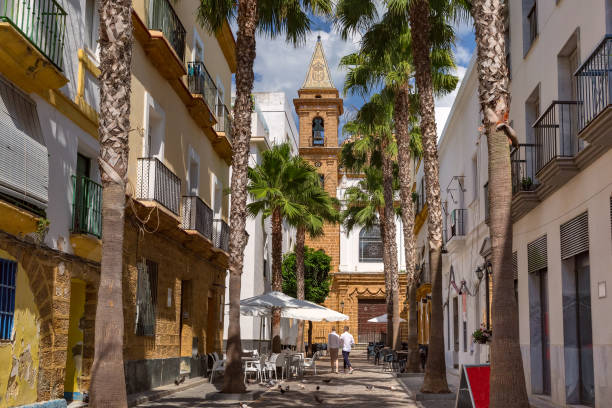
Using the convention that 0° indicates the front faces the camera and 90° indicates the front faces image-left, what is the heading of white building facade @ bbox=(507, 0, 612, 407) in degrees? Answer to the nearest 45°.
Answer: approximately 45°

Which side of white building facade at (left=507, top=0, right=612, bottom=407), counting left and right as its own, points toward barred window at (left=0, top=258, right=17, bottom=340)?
front

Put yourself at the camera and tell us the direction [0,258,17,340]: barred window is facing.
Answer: facing the viewer and to the right of the viewer

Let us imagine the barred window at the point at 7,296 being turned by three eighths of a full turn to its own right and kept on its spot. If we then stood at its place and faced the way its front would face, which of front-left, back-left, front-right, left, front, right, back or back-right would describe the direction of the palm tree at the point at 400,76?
back-right

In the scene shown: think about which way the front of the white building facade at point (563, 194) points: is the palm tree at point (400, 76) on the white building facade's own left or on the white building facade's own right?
on the white building facade's own right

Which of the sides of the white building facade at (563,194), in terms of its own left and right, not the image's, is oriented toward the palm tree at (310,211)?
right

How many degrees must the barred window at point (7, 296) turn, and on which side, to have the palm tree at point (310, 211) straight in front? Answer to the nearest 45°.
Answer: approximately 90° to its left

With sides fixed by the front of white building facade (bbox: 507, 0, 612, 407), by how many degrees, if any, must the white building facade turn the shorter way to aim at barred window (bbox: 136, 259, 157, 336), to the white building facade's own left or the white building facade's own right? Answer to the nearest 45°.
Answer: approximately 45° to the white building facade's own right

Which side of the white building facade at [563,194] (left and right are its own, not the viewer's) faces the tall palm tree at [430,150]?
right

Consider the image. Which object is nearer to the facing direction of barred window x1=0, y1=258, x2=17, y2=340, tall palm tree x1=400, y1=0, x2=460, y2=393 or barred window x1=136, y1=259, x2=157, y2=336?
the tall palm tree

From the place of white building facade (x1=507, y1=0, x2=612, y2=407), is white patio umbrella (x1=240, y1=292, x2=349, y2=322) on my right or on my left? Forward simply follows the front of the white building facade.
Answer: on my right

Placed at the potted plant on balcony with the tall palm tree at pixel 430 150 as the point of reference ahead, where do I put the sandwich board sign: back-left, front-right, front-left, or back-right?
back-left

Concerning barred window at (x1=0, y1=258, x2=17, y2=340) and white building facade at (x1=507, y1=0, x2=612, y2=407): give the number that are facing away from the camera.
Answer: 0

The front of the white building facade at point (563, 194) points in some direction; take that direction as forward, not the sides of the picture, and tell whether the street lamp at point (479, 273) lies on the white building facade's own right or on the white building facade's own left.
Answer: on the white building facade's own right
